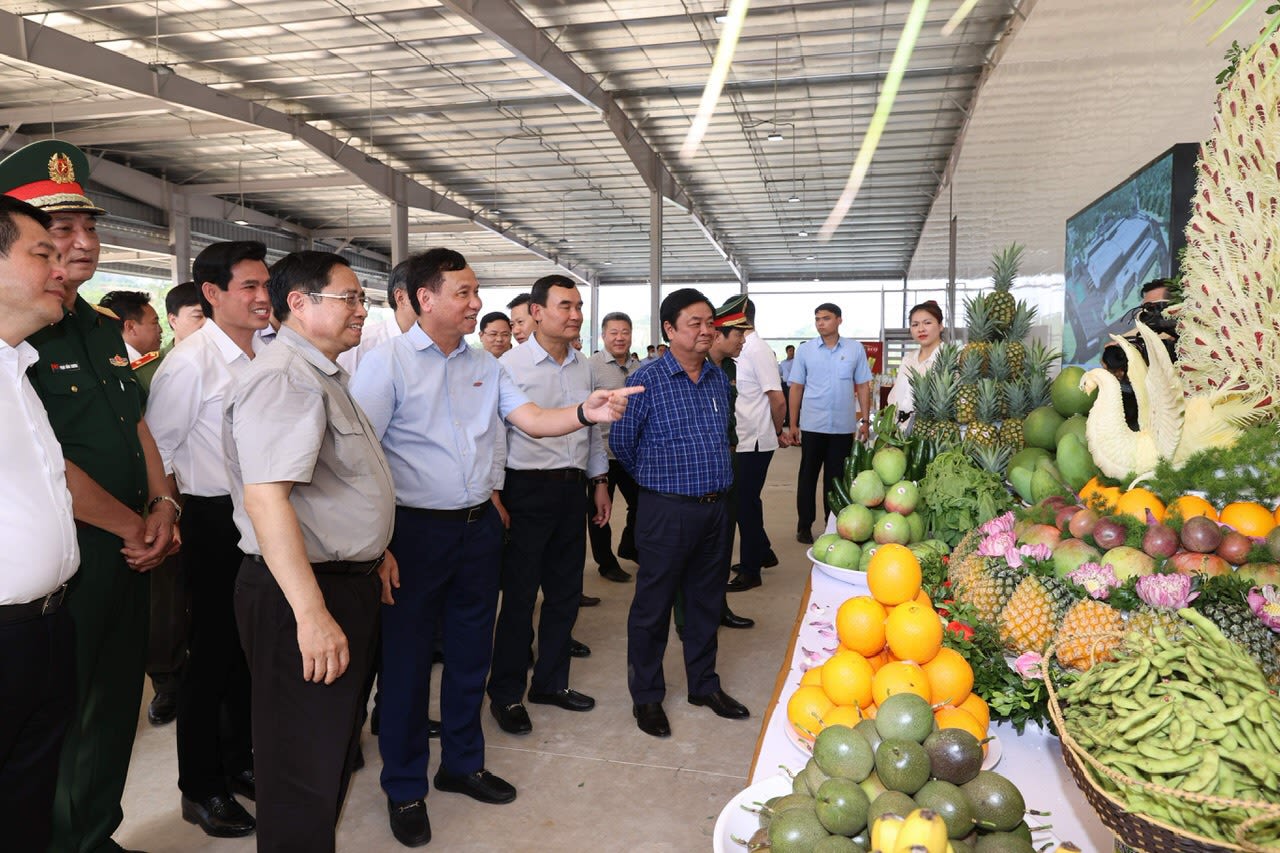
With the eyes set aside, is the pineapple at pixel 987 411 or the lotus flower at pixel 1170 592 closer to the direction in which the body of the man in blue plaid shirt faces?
the lotus flower

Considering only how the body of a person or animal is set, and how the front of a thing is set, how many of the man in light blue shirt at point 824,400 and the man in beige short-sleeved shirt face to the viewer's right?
1

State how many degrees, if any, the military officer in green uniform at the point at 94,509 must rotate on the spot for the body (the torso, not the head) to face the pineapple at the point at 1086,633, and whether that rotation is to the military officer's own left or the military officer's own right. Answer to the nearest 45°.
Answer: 0° — they already face it

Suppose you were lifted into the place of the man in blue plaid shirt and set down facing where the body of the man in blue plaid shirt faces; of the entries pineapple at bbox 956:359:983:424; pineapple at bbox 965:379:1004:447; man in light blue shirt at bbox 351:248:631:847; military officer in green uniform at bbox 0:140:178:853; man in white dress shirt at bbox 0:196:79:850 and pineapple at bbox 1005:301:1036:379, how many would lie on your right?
3

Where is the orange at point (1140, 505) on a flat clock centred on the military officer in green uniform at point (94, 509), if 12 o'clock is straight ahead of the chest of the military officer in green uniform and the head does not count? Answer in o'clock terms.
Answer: The orange is roughly at 12 o'clock from the military officer in green uniform.

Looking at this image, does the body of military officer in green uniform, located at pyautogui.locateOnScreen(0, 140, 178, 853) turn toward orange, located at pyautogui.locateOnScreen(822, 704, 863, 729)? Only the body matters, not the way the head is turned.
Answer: yes

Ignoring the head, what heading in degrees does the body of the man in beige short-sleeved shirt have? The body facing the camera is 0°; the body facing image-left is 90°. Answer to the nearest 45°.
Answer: approximately 270°

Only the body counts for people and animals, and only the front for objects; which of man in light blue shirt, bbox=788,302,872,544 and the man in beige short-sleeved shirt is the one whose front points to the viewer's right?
the man in beige short-sleeved shirt

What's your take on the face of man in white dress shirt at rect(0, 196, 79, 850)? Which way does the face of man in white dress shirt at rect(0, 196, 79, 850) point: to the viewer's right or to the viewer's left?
to the viewer's right
